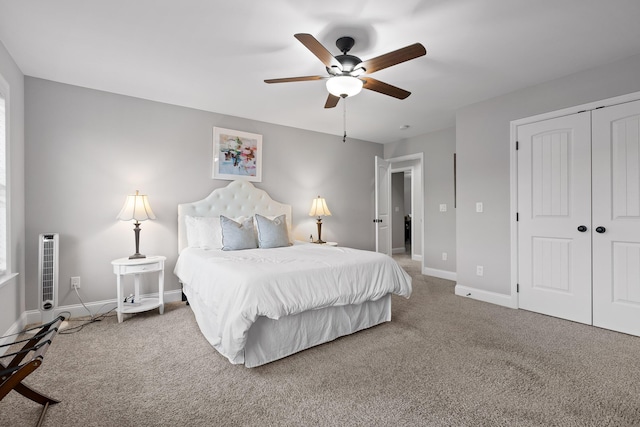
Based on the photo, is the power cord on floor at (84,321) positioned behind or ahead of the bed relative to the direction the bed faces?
behind

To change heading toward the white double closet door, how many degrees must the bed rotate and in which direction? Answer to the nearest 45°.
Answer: approximately 45° to its left

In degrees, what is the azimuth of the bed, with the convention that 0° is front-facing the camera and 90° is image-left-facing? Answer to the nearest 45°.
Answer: approximately 315°

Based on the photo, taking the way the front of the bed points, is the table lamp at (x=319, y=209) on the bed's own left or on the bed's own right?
on the bed's own left

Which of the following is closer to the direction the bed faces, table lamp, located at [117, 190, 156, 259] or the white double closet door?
the white double closet door

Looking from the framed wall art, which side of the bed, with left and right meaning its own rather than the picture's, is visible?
back

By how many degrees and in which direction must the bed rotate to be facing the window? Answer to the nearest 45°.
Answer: approximately 135° to its right

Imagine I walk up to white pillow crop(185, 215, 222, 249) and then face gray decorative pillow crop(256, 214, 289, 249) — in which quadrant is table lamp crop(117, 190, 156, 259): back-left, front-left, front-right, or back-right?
back-right
